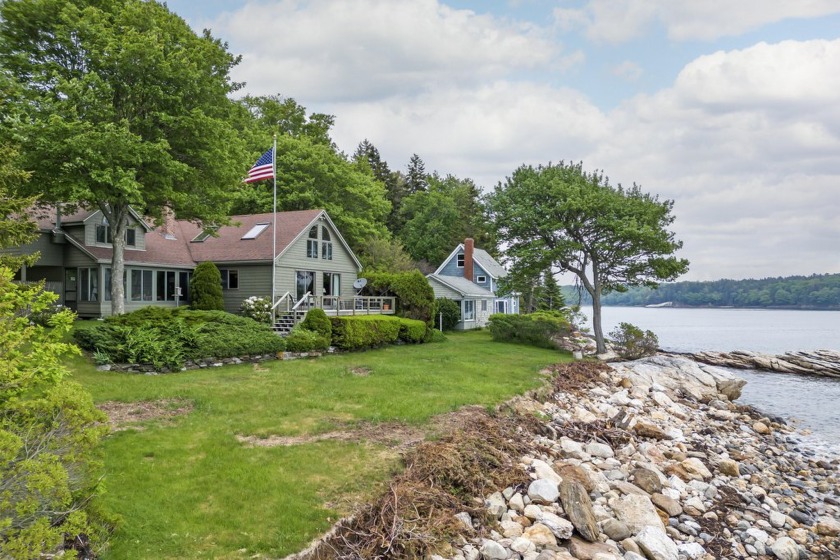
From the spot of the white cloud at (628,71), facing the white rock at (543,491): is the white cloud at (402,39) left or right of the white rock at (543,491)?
right

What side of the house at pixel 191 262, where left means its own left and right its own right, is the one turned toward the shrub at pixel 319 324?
front

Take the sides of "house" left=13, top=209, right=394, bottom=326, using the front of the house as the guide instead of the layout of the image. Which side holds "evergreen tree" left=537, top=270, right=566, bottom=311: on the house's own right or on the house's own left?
on the house's own left

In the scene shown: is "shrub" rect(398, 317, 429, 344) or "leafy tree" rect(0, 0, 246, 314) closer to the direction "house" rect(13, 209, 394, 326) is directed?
the shrub

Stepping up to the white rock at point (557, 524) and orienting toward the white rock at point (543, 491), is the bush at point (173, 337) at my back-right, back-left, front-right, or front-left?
front-left

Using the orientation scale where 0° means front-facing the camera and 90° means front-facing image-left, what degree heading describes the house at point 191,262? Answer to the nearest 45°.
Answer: approximately 315°

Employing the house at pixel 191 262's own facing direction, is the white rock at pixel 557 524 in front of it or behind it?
in front

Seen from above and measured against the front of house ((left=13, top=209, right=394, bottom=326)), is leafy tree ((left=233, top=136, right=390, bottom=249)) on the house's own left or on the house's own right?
on the house's own left

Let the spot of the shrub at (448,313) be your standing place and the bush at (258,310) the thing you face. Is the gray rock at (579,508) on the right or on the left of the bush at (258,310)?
left

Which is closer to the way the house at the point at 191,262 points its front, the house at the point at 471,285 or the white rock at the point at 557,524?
the white rock

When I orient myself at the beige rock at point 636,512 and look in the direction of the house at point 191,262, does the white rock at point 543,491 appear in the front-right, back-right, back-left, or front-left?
front-left

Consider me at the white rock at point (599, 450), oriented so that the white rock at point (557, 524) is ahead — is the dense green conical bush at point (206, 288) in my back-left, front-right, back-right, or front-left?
back-right

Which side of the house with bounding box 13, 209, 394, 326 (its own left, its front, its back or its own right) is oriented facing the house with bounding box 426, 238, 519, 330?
left

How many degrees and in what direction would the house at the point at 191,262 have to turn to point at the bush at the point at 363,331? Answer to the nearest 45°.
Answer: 0° — it already faces it
